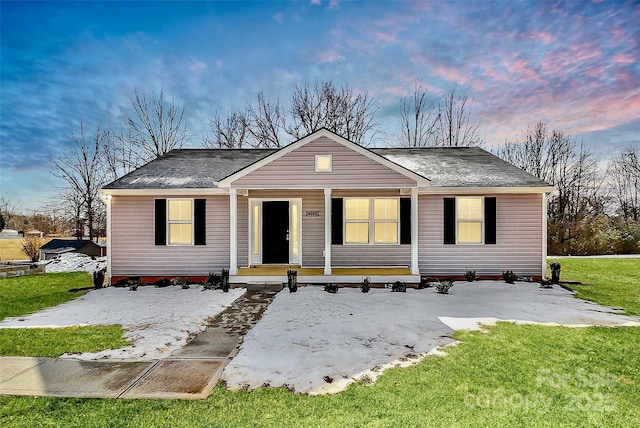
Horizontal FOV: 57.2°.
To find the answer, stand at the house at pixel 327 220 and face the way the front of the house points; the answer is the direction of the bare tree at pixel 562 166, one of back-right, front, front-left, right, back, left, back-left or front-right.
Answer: back-left

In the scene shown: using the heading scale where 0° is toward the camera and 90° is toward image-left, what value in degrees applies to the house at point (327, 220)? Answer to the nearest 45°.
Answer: approximately 0°

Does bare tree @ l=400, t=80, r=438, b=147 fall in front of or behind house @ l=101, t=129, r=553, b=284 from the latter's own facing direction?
behind

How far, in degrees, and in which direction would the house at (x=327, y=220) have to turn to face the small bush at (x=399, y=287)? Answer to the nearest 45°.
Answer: approximately 45° to its left

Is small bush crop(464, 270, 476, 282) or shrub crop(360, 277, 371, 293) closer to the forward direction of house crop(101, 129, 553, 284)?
the shrub

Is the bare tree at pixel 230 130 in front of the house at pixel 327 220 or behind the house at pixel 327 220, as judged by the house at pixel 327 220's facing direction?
behind
